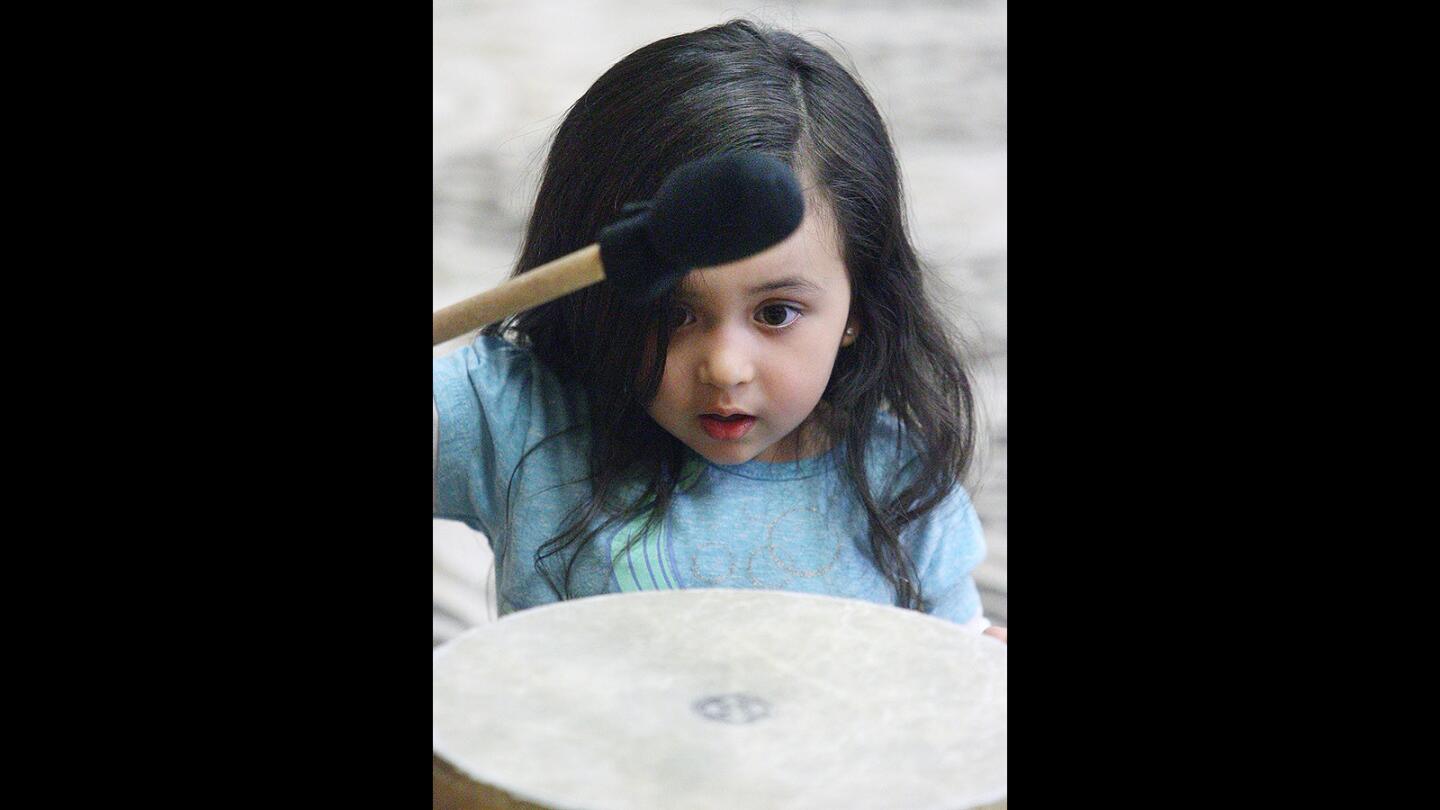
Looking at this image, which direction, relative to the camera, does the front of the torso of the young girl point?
toward the camera
